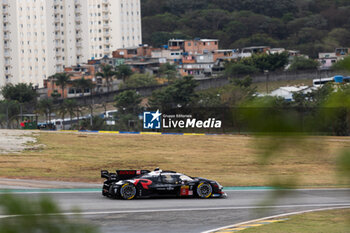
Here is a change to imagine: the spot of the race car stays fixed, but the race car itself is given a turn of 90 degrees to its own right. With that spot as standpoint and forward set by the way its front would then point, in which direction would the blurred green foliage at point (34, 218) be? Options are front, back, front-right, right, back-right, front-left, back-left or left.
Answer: front

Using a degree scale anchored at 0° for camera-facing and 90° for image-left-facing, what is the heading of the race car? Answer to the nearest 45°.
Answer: approximately 270°
